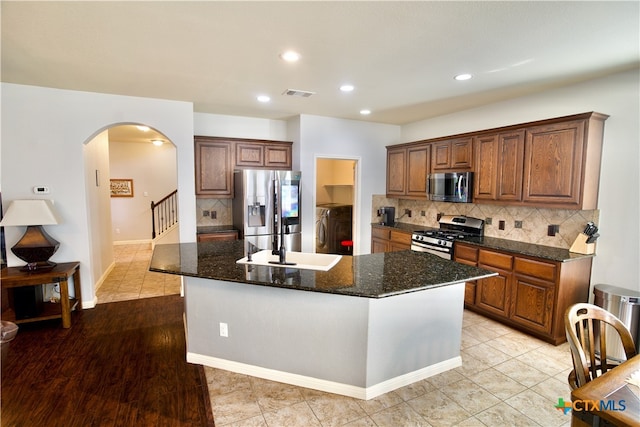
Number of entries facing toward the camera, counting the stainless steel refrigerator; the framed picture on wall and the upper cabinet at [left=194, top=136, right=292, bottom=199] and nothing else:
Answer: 3

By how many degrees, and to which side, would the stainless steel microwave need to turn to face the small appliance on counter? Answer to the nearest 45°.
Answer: approximately 90° to its right

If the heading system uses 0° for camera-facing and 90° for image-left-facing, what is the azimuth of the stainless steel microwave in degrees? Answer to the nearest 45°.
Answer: approximately 45°

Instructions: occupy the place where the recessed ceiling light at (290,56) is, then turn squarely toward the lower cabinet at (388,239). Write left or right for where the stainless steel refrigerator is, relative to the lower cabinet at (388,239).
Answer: left

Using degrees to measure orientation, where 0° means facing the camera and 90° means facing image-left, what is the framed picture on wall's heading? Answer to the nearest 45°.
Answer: approximately 0°

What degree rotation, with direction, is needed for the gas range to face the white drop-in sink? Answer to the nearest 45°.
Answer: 0° — it already faces it

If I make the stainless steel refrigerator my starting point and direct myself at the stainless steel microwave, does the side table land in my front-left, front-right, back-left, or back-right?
back-right

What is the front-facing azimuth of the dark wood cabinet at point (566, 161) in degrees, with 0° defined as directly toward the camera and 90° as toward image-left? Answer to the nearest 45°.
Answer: approximately 45°
